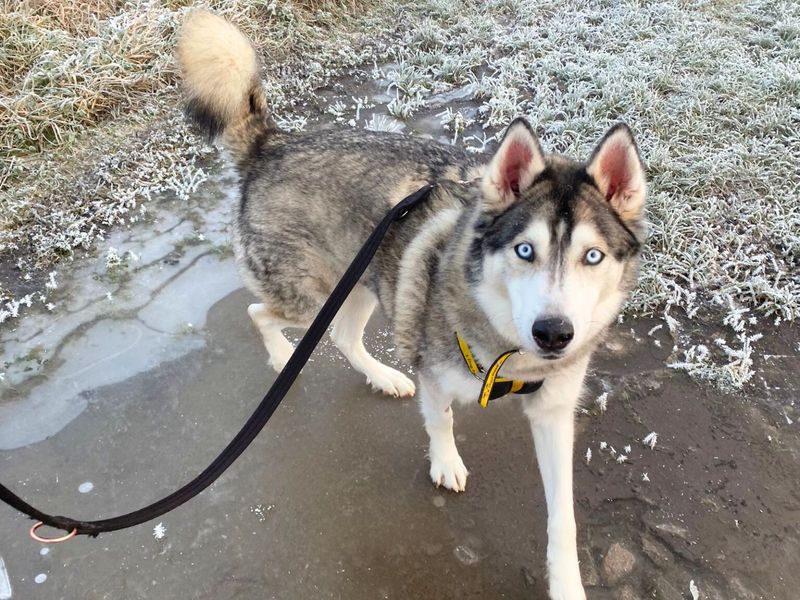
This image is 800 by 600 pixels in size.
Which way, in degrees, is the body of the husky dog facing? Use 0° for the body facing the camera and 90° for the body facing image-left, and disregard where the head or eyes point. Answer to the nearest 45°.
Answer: approximately 315°

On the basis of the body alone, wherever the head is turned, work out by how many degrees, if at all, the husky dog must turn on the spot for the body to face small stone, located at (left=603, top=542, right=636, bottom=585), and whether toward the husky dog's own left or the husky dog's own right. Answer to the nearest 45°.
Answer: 0° — it already faces it

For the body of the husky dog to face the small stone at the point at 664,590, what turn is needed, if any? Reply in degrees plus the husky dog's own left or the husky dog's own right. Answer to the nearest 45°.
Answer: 0° — it already faces it
